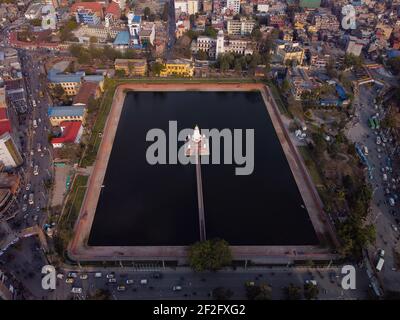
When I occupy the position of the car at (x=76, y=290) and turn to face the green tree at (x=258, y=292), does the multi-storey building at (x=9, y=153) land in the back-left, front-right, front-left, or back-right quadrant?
back-left

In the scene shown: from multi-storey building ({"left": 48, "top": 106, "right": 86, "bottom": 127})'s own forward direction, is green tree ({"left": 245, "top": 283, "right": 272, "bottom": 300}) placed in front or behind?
in front

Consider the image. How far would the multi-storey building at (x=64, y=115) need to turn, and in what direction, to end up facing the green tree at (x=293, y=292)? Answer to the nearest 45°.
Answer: approximately 45° to its left

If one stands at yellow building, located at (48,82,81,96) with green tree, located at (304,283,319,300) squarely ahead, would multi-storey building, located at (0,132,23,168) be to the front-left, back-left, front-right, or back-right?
front-right

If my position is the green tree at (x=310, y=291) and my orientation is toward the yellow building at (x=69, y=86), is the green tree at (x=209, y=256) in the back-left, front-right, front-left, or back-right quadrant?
front-left

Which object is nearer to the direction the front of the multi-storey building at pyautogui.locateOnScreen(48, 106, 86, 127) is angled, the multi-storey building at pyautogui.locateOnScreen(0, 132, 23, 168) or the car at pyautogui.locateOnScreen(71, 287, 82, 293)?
the car

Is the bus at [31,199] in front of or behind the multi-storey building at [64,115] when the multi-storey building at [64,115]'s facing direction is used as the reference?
in front

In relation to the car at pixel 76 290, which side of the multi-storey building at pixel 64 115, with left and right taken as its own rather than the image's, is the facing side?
front

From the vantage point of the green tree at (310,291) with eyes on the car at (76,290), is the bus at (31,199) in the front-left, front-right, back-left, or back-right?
front-right

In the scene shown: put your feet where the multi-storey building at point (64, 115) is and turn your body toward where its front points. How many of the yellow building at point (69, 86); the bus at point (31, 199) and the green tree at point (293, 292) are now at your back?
1

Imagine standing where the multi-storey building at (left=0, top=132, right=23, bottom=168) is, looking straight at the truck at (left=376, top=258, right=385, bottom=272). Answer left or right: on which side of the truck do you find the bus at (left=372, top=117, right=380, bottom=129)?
left

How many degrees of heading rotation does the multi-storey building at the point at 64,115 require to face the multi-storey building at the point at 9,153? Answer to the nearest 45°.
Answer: approximately 45° to its right

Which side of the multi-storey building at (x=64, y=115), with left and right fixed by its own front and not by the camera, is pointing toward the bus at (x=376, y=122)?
left

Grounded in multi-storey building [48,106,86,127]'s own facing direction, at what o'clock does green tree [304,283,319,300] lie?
The green tree is roughly at 11 o'clock from the multi-storey building.

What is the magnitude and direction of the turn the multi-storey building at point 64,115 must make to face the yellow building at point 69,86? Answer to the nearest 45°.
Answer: approximately 180°

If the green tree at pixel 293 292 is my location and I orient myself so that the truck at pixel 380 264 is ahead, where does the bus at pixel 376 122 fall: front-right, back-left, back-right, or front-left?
front-left
